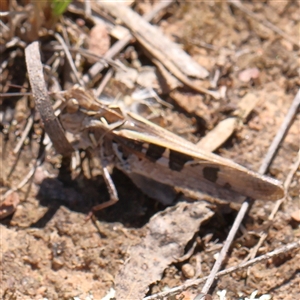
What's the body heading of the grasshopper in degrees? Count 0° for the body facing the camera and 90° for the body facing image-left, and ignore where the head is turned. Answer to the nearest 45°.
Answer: approximately 90°

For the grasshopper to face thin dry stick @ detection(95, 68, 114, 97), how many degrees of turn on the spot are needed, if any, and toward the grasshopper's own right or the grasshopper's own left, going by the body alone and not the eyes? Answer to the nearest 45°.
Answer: approximately 45° to the grasshopper's own right

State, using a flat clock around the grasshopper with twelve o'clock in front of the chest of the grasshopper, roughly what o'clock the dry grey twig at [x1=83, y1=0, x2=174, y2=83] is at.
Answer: The dry grey twig is roughly at 2 o'clock from the grasshopper.

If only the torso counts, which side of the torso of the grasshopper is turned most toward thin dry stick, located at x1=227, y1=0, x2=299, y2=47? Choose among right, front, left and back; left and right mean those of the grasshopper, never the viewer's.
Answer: right

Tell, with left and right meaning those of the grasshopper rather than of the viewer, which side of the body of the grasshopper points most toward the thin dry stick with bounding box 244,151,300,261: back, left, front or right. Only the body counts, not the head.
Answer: back

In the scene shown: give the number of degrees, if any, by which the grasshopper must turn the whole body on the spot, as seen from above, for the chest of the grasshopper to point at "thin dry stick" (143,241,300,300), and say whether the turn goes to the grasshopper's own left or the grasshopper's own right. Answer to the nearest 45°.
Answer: approximately 135° to the grasshopper's own left

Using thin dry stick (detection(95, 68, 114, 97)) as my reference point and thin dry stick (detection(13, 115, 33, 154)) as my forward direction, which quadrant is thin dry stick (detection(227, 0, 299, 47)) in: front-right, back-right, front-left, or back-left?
back-left

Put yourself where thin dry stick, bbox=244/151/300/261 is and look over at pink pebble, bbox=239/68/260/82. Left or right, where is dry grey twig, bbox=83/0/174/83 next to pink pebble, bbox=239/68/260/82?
left

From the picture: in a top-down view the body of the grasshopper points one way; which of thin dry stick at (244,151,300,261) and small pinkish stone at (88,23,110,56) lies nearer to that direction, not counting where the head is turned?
the small pinkish stone

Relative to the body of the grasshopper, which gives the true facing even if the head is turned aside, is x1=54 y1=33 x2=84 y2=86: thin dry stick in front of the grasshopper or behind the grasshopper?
in front
